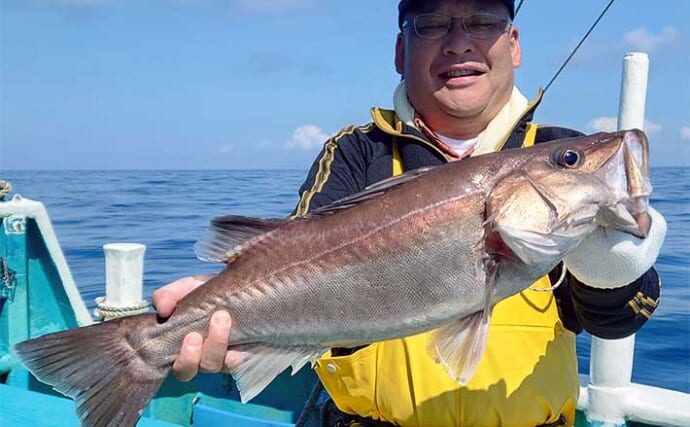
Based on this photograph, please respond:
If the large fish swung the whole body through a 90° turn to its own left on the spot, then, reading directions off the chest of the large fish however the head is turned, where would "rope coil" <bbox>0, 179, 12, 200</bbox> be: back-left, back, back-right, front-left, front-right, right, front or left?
front-left

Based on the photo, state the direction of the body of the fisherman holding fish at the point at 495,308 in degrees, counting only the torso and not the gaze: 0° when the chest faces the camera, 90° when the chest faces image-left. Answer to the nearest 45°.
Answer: approximately 0°

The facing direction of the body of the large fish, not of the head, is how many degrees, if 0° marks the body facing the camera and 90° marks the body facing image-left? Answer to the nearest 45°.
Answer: approximately 270°

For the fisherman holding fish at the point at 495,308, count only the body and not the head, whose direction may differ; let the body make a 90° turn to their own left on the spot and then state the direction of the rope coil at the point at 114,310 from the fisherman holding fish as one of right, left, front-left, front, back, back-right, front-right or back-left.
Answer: back-left
